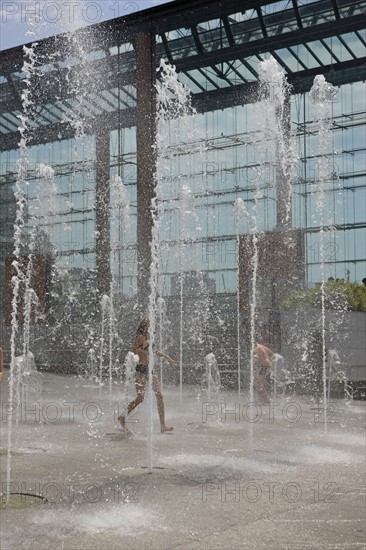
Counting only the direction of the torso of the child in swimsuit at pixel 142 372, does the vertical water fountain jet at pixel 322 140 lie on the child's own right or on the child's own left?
on the child's own left

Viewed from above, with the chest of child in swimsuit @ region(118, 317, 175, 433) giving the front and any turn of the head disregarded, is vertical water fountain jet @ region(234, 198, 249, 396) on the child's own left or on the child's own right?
on the child's own left

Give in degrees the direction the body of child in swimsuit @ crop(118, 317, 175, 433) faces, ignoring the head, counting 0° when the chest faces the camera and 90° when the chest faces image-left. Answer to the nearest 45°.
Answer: approximately 270°
